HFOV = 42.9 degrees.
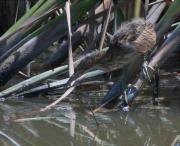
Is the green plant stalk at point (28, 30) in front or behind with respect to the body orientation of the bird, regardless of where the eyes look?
in front

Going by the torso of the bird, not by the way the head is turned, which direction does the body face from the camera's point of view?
to the viewer's left
